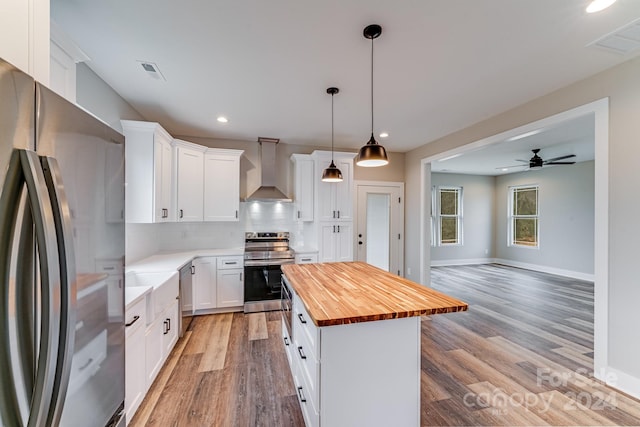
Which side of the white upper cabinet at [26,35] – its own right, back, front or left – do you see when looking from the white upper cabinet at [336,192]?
left

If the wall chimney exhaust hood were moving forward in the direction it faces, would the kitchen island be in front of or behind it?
in front

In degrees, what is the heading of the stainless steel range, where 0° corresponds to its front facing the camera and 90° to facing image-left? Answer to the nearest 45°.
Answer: approximately 0°

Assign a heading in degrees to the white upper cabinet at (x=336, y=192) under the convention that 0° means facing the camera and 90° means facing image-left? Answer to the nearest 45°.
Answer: approximately 0°

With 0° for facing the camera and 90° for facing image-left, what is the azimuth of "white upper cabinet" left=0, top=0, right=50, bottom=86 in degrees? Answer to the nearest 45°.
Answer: approximately 315°

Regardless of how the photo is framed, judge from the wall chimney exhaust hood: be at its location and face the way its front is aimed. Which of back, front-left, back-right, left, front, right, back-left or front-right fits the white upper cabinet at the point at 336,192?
left

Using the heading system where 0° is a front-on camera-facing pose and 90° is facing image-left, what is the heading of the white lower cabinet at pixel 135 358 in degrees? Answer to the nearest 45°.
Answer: approximately 270°

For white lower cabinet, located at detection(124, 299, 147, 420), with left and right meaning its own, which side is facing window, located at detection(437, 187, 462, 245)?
front
